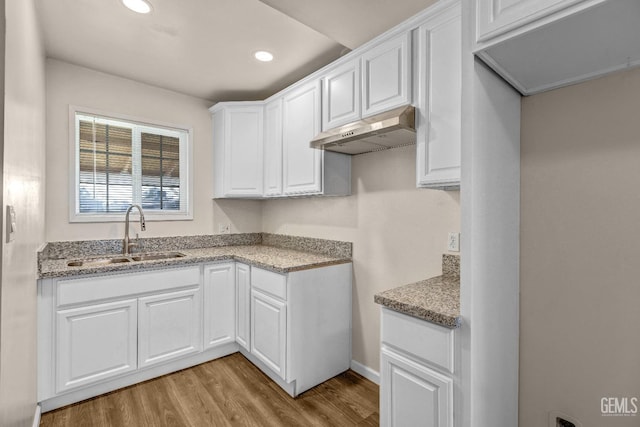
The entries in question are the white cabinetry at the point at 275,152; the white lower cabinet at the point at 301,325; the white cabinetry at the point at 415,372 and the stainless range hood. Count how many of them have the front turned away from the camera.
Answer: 0

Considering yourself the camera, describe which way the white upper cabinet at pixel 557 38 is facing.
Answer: facing the viewer and to the left of the viewer

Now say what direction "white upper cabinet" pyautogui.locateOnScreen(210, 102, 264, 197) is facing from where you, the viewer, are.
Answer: facing the viewer

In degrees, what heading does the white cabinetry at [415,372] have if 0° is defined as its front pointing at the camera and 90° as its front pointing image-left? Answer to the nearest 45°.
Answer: approximately 45°

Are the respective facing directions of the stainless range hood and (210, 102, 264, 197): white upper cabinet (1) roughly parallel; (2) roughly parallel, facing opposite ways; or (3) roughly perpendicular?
roughly perpendicular

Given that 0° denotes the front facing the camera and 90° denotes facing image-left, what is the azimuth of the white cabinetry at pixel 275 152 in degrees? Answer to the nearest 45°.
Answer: approximately 45°

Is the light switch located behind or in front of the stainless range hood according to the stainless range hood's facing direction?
in front

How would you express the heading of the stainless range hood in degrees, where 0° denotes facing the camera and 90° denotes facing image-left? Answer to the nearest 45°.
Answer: approximately 45°

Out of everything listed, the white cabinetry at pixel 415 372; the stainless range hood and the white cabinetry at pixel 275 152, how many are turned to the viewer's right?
0

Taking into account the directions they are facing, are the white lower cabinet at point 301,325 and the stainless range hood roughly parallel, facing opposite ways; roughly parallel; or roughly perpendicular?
roughly parallel

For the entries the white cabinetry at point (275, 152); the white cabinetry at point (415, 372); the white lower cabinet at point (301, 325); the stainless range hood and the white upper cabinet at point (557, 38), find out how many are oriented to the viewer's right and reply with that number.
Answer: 0

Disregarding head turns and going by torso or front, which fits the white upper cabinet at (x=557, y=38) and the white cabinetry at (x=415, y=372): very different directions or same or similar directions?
same or similar directions

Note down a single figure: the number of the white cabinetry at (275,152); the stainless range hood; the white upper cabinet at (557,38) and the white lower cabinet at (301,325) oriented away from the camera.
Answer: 0

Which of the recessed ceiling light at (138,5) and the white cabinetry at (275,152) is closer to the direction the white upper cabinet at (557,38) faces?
the recessed ceiling light

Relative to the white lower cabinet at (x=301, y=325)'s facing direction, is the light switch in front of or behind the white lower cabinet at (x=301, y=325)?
in front
